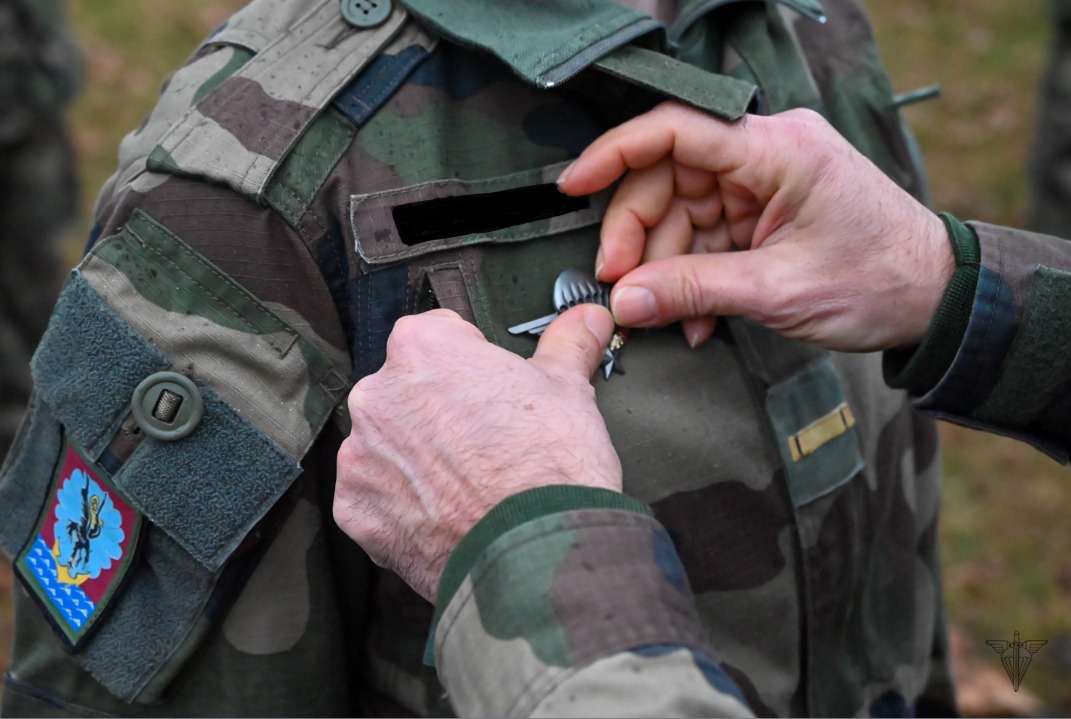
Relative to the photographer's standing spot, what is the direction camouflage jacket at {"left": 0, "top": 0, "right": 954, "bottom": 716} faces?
facing the viewer and to the right of the viewer

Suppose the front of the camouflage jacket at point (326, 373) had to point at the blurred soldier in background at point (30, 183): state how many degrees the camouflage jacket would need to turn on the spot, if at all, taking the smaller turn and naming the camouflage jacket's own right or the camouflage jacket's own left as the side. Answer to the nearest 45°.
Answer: approximately 135° to the camouflage jacket's own left

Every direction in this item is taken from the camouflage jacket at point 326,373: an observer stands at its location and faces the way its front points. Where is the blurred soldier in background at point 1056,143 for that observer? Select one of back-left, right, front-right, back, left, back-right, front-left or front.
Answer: left
